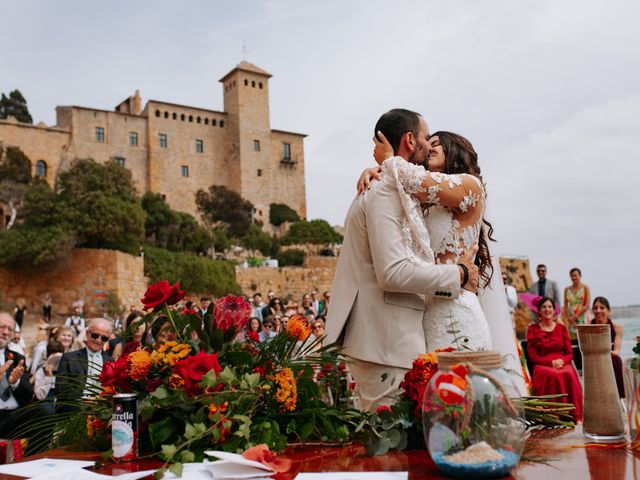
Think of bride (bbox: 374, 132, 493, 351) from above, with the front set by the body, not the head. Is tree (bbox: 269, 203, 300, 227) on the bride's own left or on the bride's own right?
on the bride's own right

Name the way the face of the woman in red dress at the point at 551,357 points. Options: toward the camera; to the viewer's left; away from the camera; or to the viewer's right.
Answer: toward the camera

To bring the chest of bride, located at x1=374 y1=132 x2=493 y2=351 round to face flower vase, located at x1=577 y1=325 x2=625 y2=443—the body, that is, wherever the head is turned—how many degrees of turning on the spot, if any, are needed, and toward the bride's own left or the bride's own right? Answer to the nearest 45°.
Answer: approximately 135° to the bride's own left

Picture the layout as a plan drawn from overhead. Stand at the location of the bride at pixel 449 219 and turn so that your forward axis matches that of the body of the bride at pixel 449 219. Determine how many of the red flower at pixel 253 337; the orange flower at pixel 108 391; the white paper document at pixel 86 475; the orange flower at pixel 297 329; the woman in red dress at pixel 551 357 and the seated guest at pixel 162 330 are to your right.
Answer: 1

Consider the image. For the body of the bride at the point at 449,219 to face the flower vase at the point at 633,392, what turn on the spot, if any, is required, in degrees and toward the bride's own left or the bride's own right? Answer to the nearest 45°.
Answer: approximately 135° to the bride's own left

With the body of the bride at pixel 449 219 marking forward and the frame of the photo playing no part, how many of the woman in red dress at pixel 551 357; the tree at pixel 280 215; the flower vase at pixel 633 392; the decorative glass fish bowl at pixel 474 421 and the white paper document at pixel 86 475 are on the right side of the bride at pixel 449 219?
2

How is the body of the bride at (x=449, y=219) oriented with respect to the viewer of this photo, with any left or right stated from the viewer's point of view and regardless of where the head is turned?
facing to the left of the viewer

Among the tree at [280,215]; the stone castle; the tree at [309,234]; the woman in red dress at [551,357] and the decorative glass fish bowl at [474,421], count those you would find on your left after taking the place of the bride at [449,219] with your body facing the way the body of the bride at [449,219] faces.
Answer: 1

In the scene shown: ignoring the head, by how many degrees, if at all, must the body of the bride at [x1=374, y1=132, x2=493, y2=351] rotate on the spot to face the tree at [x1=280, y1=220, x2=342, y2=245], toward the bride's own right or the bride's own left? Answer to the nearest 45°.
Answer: approximately 90° to the bride's own right

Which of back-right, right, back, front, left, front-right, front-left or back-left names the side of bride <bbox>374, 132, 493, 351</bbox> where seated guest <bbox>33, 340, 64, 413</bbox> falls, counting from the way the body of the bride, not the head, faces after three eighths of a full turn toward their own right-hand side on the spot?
left

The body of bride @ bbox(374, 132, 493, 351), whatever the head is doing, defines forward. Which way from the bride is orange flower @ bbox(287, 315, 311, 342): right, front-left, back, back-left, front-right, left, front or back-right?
front-left

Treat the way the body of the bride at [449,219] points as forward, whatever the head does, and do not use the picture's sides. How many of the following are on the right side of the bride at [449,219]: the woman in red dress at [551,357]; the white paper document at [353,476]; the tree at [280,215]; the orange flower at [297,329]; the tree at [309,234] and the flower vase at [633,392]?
3
